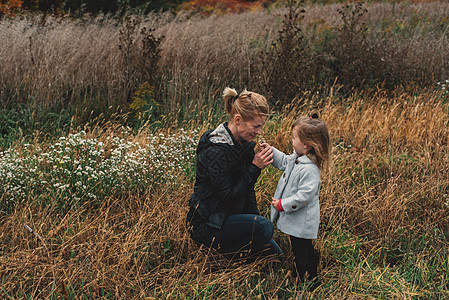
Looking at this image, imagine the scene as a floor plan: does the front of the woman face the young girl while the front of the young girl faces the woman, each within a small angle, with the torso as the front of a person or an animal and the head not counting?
yes

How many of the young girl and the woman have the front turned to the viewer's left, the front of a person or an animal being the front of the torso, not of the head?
1

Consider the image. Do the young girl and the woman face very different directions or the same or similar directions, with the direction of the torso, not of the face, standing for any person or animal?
very different directions

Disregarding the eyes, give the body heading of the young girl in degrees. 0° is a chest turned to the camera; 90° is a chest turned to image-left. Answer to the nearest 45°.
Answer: approximately 90°

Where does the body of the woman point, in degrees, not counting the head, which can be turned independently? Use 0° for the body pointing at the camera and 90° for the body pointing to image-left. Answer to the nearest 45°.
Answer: approximately 270°

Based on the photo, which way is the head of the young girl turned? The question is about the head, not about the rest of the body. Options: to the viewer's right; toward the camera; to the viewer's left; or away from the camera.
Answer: to the viewer's left
